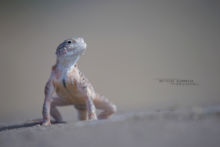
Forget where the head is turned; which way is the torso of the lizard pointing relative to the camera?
toward the camera
